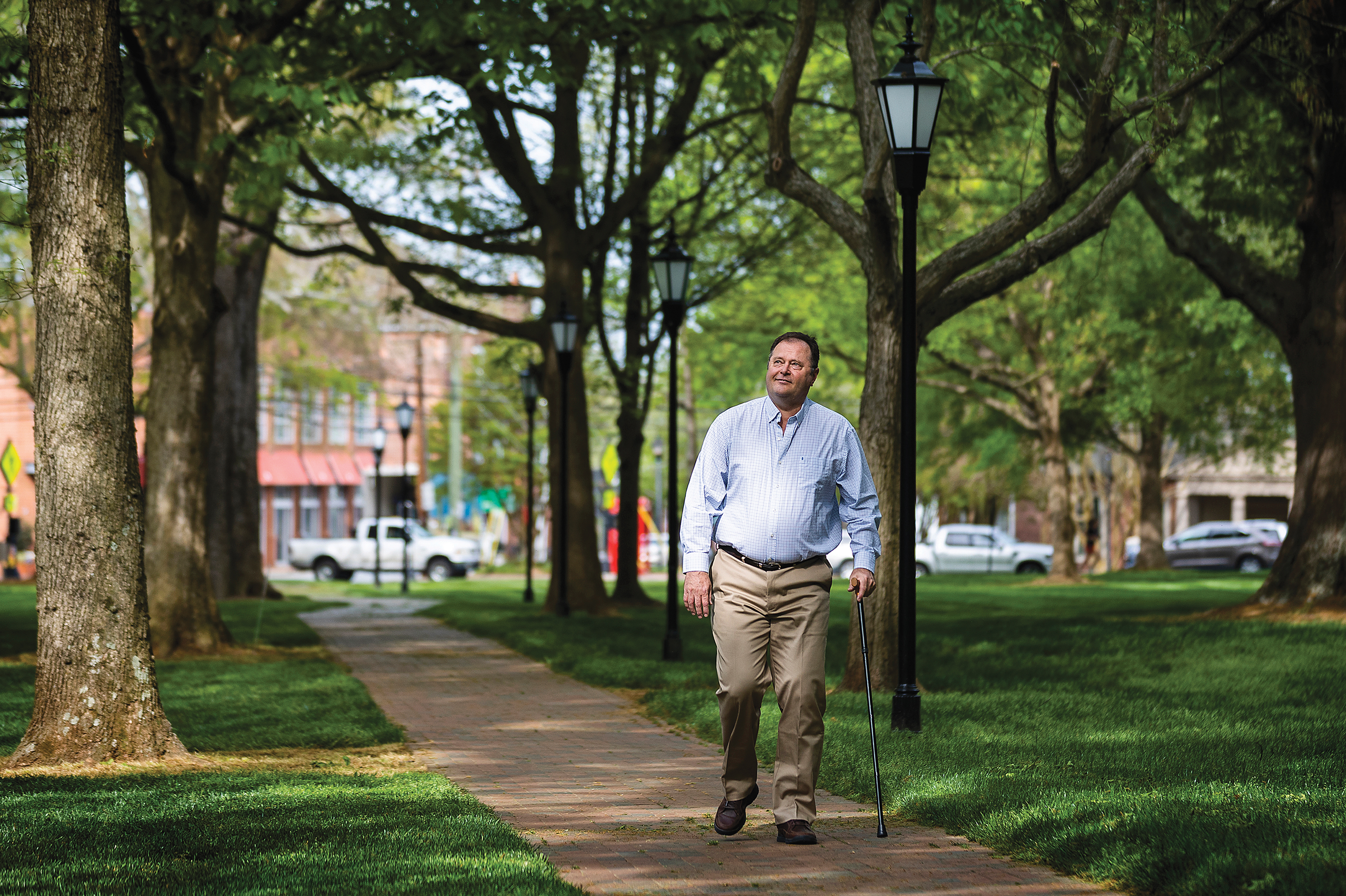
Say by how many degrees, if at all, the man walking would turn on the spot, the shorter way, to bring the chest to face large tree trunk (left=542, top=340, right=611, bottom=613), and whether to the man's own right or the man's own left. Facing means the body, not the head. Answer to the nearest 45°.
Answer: approximately 180°

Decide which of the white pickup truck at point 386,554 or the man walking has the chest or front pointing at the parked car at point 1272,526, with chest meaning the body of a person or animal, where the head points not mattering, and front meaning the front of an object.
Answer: the white pickup truck

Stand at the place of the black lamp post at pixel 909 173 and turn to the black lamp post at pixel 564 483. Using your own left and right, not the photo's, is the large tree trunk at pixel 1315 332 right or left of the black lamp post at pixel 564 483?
right

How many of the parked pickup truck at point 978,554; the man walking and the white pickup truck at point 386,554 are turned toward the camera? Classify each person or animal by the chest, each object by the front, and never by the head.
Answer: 1

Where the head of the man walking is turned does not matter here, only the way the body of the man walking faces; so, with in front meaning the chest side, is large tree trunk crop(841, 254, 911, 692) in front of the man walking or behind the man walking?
behind

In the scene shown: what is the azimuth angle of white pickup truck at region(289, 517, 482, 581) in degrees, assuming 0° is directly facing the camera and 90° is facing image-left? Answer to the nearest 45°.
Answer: approximately 270°

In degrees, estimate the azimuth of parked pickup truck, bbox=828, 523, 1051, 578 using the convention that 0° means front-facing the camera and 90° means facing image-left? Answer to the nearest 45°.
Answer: approximately 270°

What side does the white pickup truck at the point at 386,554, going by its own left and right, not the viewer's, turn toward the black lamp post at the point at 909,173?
right

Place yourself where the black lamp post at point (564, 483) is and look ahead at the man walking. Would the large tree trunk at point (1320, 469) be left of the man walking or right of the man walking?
left

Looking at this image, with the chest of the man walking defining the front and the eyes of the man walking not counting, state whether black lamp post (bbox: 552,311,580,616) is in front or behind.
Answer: behind
